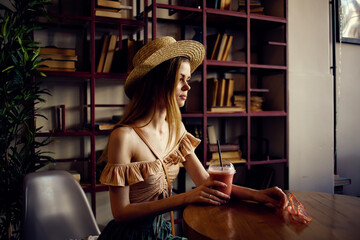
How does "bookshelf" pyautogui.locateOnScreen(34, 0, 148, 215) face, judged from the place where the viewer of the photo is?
facing the viewer

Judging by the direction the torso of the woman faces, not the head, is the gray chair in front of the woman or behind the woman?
behind

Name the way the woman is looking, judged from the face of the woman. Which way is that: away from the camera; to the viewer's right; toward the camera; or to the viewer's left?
to the viewer's right

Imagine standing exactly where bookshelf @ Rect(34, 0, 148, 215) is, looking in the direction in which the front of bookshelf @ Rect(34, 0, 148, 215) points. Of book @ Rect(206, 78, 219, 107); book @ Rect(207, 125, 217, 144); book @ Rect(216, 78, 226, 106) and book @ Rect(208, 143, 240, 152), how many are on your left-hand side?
4

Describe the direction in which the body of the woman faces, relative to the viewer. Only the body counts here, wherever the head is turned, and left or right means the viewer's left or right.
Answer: facing the viewer and to the right of the viewer

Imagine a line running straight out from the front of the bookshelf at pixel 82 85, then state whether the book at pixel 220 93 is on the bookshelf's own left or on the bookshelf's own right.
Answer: on the bookshelf's own left

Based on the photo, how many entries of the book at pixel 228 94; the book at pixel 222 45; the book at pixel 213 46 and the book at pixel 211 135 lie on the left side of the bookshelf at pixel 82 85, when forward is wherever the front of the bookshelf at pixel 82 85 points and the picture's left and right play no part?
4

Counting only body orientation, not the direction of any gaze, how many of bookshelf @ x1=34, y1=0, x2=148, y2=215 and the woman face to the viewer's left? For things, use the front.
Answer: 0

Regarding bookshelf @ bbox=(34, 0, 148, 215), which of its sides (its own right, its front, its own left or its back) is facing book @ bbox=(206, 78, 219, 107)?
left

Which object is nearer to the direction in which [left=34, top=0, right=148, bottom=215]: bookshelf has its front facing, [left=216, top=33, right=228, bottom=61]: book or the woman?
the woman

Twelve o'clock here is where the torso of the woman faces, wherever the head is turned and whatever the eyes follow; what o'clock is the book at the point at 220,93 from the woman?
The book is roughly at 8 o'clock from the woman.

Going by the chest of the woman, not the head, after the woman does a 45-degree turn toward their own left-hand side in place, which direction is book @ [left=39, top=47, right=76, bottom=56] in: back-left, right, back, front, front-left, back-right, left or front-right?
back-left

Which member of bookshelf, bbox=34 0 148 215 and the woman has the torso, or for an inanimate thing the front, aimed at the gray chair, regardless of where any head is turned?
the bookshelf
